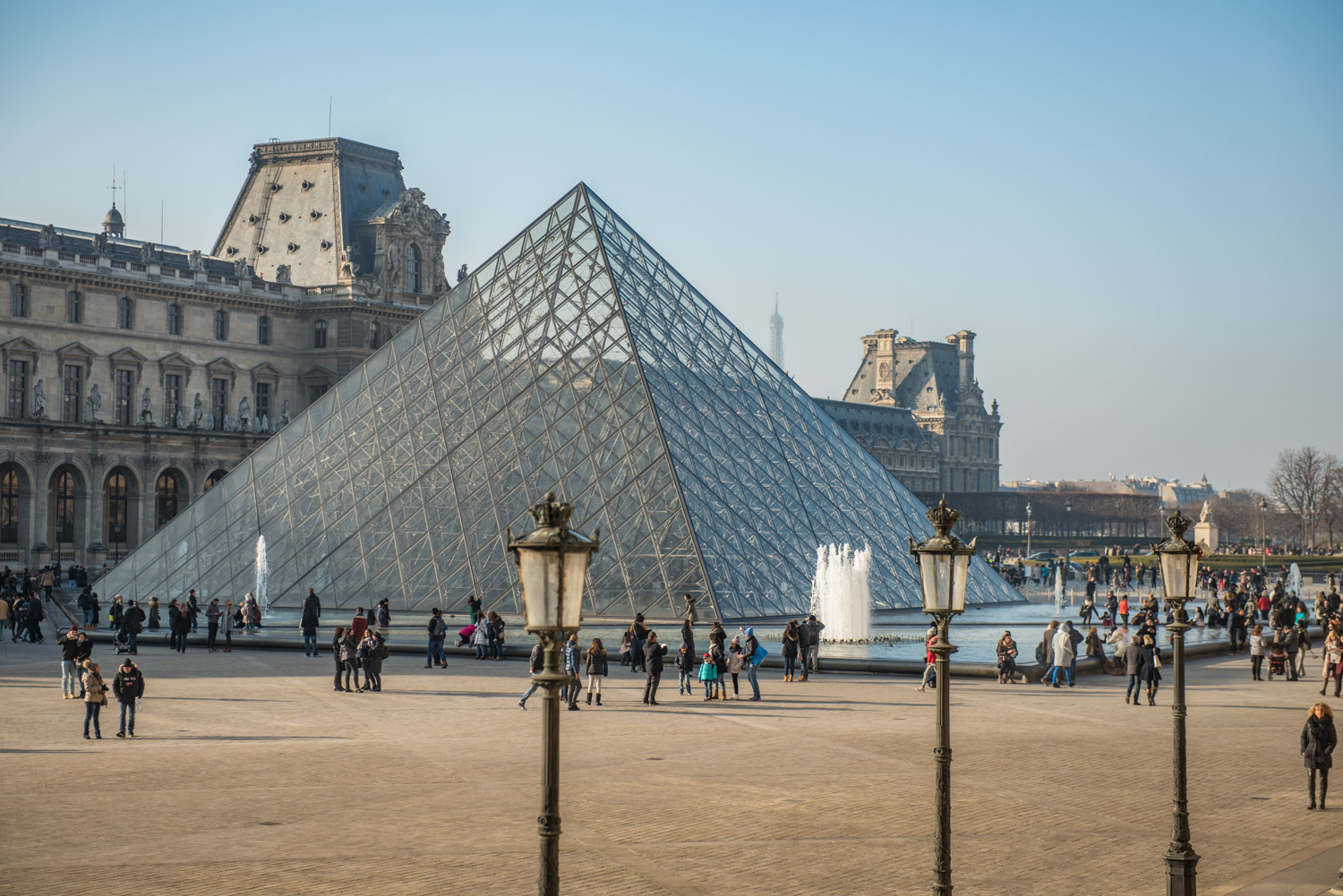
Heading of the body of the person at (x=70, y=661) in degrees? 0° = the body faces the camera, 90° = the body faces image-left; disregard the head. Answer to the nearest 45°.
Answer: approximately 0°

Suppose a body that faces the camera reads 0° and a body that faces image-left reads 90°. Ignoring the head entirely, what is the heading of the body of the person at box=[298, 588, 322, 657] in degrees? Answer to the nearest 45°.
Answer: approximately 180°

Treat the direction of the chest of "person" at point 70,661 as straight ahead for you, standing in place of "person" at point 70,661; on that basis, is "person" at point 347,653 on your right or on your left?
on your left

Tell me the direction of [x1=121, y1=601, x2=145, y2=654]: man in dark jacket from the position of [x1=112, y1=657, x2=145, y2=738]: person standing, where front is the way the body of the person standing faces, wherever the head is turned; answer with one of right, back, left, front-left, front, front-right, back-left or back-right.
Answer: back

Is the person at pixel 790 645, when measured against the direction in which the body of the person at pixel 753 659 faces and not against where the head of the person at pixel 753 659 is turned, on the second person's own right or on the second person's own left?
on the second person's own right

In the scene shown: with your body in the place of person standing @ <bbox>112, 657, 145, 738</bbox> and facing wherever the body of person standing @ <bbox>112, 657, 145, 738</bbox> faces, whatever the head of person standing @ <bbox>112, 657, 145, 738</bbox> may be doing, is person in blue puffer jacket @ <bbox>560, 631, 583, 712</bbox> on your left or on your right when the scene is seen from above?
on your left
